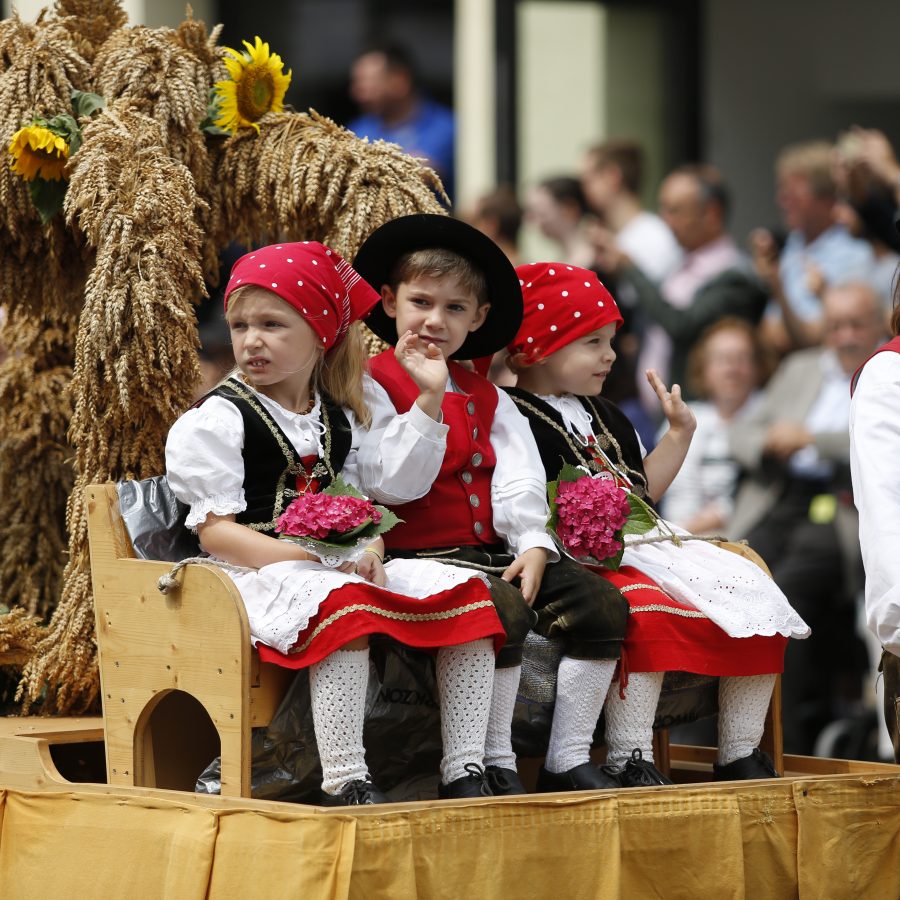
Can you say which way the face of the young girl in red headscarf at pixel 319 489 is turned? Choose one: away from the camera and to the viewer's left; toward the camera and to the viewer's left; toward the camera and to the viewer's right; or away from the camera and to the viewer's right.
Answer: toward the camera and to the viewer's left

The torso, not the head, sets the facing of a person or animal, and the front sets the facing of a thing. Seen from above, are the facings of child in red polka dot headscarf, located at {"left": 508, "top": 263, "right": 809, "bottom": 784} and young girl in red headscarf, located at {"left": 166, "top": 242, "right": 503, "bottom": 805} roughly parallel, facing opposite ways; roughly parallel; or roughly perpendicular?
roughly parallel

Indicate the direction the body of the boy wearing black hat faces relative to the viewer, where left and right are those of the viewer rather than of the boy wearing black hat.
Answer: facing the viewer and to the right of the viewer

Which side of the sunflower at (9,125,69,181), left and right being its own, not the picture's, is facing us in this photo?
front

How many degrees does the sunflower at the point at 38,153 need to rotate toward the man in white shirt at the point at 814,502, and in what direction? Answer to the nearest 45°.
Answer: approximately 135° to its left

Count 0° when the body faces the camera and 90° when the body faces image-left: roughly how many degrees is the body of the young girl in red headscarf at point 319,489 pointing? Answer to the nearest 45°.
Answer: approximately 315°

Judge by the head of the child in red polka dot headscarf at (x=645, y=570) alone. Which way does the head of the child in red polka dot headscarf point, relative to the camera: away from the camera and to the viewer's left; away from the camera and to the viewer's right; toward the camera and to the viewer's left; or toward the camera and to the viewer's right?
toward the camera and to the viewer's right
